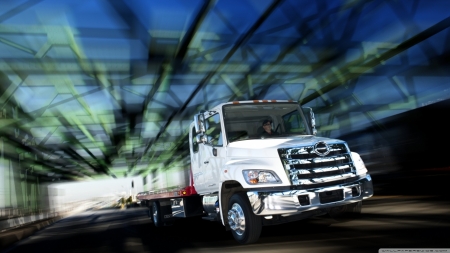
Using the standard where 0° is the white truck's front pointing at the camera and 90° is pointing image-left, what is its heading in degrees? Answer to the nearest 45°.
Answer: approximately 315°

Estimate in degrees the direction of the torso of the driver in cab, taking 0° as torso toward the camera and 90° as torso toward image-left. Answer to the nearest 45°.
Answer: approximately 315°
